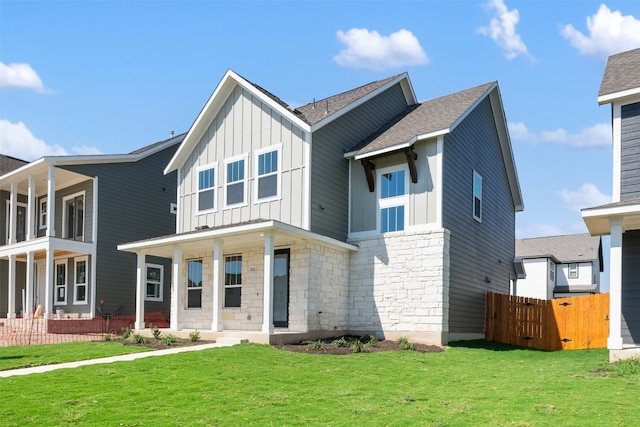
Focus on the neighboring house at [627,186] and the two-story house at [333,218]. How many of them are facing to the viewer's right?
0

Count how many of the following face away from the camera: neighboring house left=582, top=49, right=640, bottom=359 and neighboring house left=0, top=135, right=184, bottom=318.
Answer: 0

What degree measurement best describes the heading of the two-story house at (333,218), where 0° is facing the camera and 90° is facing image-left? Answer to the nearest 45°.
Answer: approximately 45°

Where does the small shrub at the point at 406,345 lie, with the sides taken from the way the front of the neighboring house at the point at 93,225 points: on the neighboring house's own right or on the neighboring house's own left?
on the neighboring house's own left

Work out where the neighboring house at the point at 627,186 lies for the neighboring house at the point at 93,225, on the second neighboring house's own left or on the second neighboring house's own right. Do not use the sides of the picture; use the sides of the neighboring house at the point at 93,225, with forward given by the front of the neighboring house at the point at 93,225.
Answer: on the second neighboring house's own left

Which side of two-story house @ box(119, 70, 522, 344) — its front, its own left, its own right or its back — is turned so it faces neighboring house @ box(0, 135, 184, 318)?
right
